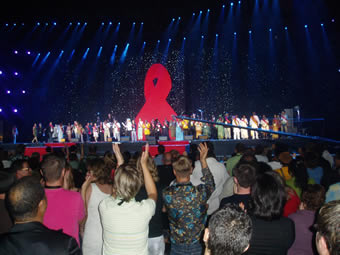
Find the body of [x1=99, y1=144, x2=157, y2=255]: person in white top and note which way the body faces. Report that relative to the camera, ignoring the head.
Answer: away from the camera

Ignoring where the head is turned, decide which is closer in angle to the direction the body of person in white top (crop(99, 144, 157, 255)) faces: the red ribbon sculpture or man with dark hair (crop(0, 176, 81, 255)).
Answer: the red ribbon sculpture

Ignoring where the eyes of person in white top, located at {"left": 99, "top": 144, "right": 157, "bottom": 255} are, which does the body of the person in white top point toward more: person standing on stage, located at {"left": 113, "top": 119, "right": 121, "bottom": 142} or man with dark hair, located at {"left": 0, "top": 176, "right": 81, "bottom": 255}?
the person standing on stage

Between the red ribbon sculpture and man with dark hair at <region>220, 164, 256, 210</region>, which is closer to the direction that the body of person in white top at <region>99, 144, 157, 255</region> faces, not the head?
the red ribbon sculpture

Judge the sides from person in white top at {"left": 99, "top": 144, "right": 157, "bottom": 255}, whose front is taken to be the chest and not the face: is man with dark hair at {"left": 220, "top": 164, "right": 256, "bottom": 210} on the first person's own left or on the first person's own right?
on the first person's own right

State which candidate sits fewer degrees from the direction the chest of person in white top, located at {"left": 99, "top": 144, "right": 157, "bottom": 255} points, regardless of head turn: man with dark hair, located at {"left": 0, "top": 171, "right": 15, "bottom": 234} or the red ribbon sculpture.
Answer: the red ribbon sculpture

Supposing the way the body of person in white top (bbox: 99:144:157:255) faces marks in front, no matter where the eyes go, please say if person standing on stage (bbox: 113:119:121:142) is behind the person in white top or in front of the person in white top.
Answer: in front

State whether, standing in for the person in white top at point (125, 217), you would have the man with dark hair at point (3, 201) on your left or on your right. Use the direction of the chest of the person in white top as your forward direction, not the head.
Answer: on your left

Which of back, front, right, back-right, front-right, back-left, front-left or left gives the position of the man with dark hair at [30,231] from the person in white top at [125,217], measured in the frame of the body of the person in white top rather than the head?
back-left

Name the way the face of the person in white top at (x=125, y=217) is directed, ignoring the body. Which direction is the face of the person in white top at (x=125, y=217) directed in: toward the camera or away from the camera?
away from the camera

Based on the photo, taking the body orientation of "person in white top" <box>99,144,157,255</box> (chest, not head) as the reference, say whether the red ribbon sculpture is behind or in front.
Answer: in front

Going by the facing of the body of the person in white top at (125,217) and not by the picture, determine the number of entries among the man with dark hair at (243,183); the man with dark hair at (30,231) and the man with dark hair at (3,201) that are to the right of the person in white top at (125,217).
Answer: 1
